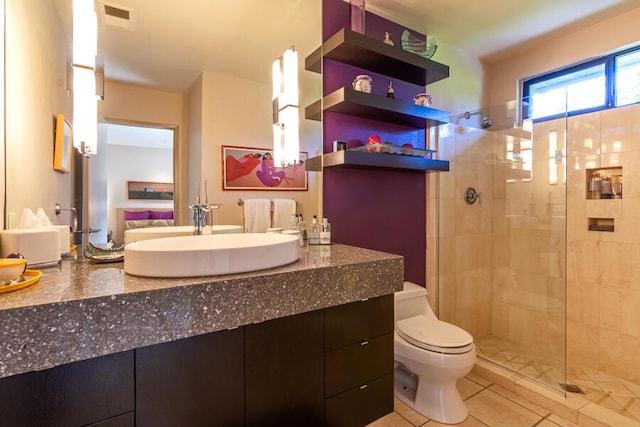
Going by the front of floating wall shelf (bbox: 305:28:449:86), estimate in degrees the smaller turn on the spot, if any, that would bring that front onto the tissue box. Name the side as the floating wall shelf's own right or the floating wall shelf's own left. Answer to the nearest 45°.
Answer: approximately 90° to the floating wall shelf's own right

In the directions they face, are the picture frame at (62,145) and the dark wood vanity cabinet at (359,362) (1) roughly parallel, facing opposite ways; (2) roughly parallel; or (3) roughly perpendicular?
roughly perpendicular

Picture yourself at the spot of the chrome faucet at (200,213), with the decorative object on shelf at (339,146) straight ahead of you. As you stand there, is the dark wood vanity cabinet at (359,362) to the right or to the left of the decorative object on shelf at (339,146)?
right

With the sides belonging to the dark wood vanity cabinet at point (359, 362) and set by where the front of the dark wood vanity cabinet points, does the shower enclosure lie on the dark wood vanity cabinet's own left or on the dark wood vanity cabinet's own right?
on the dark wood vanity cabinet's own left

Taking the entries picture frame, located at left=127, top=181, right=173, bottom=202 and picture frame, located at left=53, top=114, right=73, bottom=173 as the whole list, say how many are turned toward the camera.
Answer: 1

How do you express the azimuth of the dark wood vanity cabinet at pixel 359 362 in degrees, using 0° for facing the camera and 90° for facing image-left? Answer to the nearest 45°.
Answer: approximately 315°

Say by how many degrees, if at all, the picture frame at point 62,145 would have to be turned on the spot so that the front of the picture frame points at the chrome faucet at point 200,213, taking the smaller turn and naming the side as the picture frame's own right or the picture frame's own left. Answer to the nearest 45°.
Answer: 0° — it already faces it

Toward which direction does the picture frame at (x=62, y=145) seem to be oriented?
to the viewer's right

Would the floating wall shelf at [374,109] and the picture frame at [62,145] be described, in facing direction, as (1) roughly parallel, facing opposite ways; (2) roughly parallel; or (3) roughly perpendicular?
roughly perpendicular
